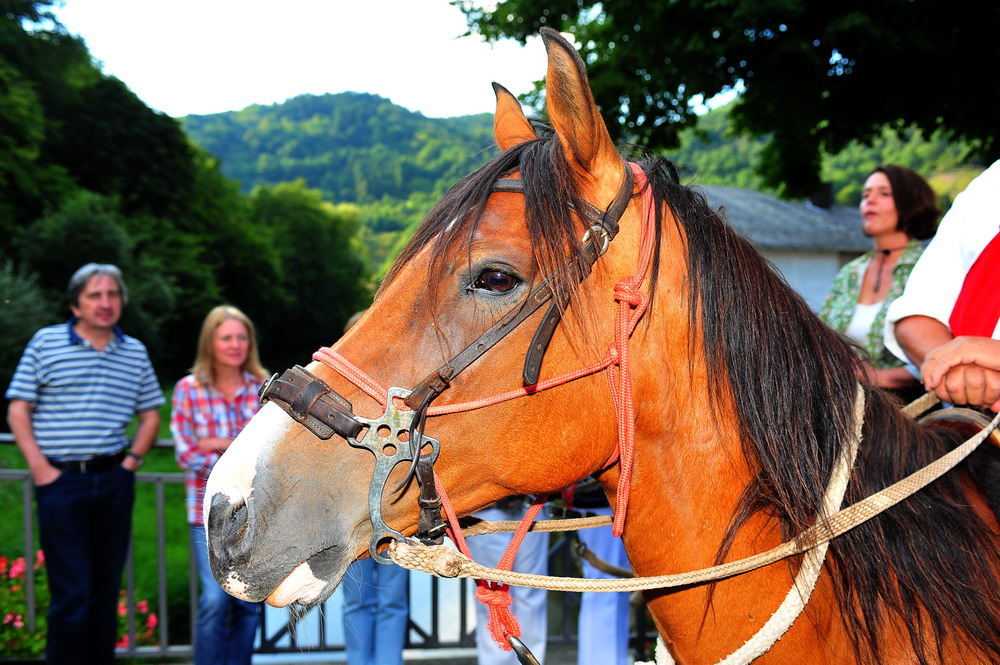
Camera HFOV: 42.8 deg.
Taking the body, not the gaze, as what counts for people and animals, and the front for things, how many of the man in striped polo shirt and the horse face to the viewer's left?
1

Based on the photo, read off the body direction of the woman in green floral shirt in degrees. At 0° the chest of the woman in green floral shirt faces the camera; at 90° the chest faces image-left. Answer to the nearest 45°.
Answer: approximately 45°

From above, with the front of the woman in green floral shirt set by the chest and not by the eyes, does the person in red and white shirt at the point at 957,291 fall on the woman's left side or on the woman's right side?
on the woman's left side

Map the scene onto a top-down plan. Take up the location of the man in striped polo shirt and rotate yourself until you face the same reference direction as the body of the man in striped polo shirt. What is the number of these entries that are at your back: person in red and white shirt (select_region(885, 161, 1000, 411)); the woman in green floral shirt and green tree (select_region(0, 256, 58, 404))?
1

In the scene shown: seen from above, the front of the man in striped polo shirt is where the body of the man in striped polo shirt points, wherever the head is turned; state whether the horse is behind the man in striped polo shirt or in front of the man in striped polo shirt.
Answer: in front

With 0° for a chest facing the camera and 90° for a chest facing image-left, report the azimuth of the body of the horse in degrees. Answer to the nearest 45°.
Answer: approximately 90°

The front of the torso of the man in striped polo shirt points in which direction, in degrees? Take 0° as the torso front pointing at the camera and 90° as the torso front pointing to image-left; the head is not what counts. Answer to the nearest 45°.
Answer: approximately 0°
